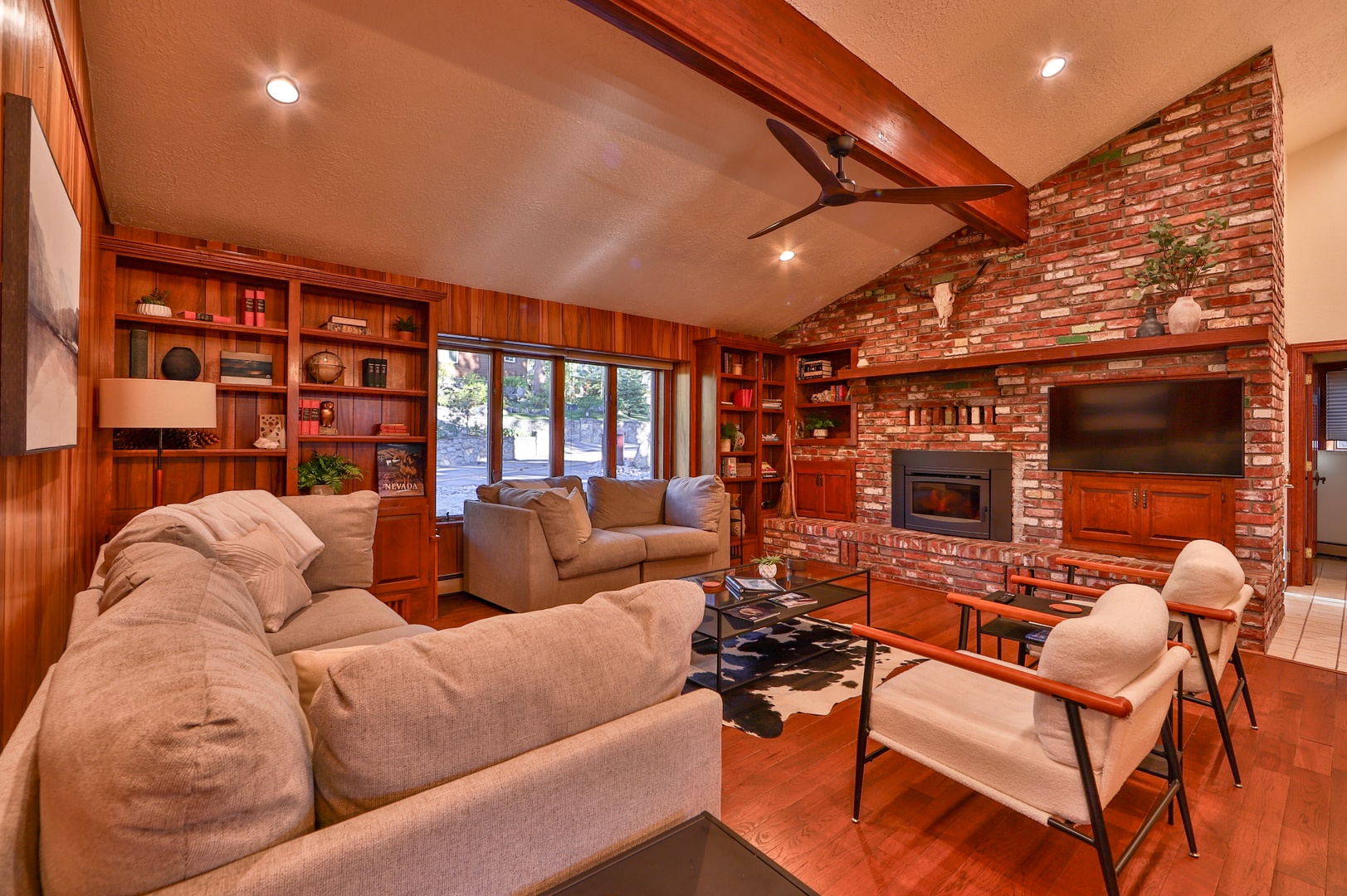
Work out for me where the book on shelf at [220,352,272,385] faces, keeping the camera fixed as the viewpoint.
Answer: facing the viewer

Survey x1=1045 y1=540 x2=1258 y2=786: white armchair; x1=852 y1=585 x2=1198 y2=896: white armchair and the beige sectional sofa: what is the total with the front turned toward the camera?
0

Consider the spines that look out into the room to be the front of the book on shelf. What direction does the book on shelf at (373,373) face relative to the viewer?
toward the camera

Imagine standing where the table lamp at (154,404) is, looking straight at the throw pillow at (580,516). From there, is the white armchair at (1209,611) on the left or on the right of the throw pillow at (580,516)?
right

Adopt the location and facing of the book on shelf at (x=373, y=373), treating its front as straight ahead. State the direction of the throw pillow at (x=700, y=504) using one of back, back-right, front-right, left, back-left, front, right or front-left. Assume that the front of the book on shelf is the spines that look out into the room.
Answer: left

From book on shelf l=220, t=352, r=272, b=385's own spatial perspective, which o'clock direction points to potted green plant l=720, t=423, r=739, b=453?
The potted green plant is roughly at 9 o'clock from the book on shelf.

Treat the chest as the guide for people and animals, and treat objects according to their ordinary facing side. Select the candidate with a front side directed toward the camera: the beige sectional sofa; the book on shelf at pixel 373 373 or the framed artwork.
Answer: the book on shelf

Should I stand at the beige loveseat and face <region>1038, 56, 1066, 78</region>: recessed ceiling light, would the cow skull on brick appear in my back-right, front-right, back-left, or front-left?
front-left

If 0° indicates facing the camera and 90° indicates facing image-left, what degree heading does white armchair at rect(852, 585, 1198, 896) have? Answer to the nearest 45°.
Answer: approximately 135°

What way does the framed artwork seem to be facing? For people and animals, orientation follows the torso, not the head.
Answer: to the viewer's right

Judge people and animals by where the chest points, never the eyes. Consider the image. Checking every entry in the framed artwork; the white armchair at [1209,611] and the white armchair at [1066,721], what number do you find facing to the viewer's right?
1

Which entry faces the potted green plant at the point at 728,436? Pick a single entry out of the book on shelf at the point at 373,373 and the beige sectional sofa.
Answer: the beige sectional sofa

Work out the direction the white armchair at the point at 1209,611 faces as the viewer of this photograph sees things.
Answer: facing away from the viewer and to the left of the viewer
